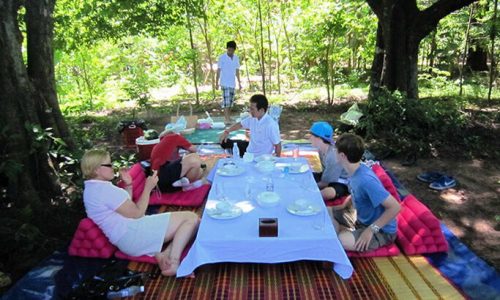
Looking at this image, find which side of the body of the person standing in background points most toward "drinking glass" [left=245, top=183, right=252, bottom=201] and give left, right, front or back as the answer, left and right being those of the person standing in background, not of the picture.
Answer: front

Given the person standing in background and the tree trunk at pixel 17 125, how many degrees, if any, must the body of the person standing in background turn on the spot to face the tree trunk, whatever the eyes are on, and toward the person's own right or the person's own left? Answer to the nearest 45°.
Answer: approximately 45° to the person's own right

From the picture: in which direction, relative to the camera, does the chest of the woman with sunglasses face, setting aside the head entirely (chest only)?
to the viewer's right

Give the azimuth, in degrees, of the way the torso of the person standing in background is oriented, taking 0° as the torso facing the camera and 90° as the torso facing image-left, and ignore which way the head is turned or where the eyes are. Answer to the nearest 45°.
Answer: approximately 0°

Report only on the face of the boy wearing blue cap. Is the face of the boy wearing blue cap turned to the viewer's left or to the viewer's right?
to the viewer's left

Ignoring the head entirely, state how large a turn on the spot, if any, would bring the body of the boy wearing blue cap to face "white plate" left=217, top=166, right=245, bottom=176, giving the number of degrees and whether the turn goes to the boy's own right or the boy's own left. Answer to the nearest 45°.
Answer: approximately 45° to the boy's own left

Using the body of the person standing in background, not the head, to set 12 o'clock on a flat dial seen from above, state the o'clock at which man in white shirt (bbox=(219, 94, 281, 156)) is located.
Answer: The man in white shirt is roughly at 12 o'clock from the person standing in background.

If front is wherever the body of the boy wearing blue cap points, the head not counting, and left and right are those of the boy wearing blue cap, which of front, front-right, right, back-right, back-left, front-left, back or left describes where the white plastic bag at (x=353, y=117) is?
right

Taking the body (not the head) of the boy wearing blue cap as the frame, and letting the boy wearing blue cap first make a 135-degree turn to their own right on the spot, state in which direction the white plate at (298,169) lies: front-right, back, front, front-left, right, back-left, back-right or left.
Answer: back

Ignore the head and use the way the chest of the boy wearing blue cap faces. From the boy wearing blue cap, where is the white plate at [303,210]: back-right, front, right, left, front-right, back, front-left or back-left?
left

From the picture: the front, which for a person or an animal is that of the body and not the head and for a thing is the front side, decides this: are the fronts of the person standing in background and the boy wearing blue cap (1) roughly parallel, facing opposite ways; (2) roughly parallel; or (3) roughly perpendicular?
roughly perpendicular

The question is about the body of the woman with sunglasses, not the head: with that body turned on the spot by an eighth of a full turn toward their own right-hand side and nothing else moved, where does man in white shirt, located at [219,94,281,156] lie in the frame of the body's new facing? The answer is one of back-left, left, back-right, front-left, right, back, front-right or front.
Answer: left

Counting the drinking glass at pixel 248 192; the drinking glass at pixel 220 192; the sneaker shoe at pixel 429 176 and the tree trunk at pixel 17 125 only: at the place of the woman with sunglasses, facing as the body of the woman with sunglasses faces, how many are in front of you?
3

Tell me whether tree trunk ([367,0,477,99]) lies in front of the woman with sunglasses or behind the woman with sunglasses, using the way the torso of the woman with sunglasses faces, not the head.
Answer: in front

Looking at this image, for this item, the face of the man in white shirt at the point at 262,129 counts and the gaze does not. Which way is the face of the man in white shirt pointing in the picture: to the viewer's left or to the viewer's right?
to the viewer's left

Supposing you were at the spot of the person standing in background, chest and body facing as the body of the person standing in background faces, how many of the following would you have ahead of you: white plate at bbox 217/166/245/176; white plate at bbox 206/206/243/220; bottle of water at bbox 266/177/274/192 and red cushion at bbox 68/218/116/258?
4

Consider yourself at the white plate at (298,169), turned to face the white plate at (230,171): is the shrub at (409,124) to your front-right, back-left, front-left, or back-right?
back-right

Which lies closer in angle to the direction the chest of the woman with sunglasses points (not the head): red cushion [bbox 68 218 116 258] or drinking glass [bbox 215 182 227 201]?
the drinking glass

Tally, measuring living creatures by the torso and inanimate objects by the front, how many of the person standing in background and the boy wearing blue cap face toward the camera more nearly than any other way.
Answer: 1

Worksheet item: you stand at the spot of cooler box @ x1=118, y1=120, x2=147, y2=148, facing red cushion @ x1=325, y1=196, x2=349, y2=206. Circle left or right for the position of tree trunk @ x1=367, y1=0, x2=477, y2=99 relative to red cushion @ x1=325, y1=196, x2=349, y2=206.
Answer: left
